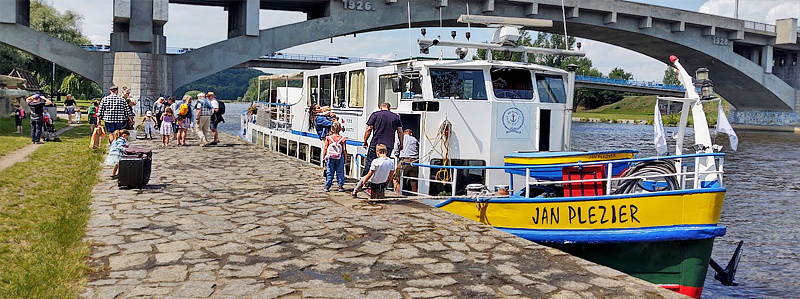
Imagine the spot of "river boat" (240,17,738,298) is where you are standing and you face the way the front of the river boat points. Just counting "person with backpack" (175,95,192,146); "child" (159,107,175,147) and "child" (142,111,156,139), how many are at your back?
3

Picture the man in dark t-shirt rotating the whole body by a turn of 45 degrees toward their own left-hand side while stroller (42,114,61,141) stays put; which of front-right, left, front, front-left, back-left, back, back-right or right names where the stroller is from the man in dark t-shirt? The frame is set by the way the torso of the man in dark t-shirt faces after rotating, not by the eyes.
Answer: front

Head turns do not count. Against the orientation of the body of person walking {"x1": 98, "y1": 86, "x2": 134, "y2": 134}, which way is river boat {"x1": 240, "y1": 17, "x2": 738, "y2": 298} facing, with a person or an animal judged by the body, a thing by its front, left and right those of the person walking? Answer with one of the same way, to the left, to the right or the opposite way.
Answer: the opposite way

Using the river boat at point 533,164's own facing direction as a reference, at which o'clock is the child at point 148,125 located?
The child is roughly at 6 o'clock from the river boat.

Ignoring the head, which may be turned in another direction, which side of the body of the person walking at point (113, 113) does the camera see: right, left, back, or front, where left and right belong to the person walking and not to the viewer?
back

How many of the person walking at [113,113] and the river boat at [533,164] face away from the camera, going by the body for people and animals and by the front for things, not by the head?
1

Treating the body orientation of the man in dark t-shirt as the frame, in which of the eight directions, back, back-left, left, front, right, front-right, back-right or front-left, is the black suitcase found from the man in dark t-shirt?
left

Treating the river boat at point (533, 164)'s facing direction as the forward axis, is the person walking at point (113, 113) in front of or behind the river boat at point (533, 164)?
behind

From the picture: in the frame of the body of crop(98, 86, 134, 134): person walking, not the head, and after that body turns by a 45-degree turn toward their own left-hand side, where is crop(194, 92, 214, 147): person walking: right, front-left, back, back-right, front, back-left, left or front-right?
right

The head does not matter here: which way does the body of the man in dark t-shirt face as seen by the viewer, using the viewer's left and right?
facing away from the viewer

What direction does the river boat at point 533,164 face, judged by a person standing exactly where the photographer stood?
facing the viewer and to the right of the viewer

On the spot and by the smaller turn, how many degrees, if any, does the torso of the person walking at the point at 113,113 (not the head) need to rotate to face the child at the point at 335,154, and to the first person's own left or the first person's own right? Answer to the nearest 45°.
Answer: approximately 135° to the first person's own right
